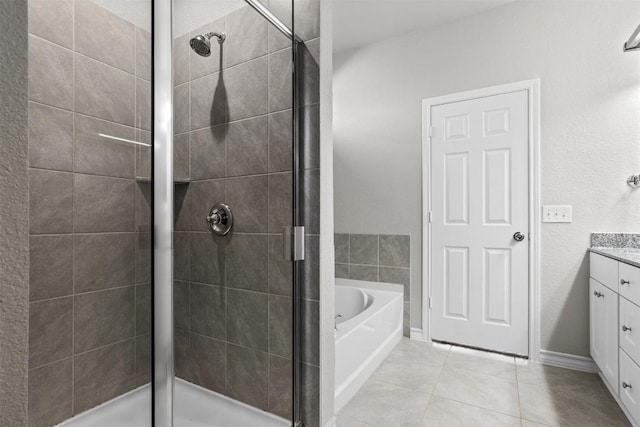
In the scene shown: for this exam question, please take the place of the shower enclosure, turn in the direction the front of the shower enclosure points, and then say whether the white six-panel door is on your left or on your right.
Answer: on your left

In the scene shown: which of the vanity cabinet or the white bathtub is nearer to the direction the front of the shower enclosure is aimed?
the vanity cabinet

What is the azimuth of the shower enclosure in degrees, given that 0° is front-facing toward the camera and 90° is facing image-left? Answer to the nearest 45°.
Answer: approximately 315°

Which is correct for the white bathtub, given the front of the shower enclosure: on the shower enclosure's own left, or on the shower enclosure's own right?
on the shower enclosure's own left

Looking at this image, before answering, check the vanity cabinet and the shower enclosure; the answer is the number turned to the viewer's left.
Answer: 1

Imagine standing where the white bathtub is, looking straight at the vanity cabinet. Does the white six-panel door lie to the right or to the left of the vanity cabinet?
left

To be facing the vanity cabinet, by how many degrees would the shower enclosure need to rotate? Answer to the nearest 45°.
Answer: approximately 45° to its left

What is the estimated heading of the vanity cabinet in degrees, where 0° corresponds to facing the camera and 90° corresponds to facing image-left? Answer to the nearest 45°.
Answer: approximately 90°
